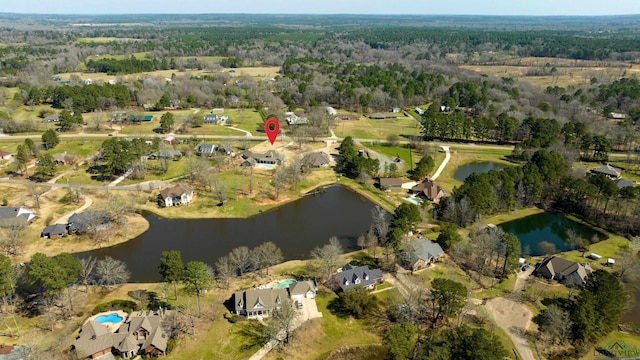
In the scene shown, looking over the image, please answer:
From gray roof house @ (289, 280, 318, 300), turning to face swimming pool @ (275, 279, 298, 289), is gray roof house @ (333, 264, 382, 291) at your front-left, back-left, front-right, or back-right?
back-right

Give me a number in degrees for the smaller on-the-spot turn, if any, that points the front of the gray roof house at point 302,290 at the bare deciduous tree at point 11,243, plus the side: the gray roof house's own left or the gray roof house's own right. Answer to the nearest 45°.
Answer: approximately 90° to the gray roof house's own right

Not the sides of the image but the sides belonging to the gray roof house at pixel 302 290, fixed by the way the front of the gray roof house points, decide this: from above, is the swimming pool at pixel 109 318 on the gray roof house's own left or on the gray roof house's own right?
on the gray roof house's own right

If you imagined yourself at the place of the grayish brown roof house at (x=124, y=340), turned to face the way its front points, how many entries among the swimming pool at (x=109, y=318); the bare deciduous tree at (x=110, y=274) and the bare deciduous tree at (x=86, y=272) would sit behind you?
3

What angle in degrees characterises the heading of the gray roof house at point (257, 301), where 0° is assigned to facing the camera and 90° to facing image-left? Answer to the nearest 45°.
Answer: approximately 0°

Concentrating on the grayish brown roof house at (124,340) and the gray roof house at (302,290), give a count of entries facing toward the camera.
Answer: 2
